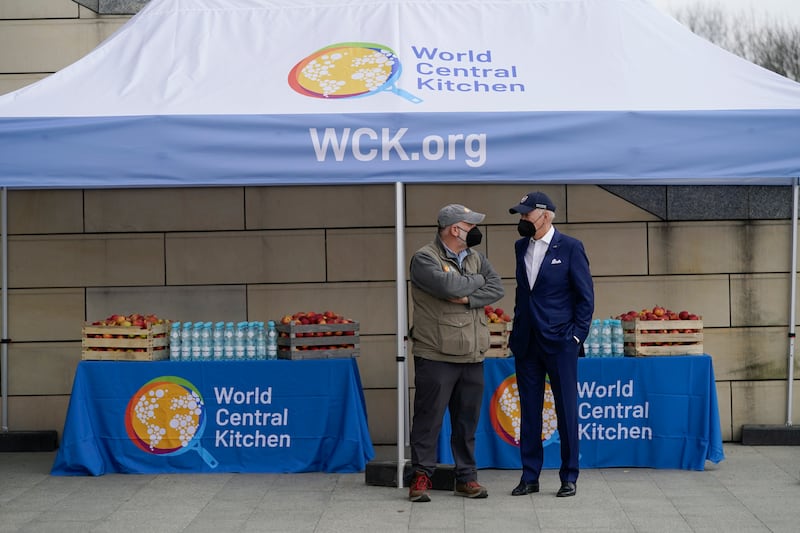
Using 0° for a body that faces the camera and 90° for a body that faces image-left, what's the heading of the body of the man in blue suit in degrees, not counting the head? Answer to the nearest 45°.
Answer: approximately 45°

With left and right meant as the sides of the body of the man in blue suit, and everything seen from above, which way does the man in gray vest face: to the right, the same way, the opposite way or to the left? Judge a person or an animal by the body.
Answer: to the left

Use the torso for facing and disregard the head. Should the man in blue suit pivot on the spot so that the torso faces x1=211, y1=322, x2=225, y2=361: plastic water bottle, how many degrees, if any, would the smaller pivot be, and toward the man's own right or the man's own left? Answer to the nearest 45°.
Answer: approximately 45° to the man's own right

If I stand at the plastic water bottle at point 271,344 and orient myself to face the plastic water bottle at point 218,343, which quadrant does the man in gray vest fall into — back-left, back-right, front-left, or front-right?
back-left

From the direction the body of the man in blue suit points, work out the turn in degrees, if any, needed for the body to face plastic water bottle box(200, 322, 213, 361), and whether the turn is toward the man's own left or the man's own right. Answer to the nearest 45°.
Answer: approximately 45° to the man's own right

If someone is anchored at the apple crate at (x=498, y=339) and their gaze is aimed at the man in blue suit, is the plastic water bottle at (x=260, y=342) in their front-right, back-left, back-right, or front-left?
back-right

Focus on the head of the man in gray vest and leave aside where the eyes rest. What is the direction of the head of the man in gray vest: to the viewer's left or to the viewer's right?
to the viewer's right

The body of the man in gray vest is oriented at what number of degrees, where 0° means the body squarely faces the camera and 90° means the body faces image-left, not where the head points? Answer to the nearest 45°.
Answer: approximately 315°

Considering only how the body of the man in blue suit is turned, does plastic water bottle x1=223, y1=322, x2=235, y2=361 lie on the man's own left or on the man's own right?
on the man's own right
